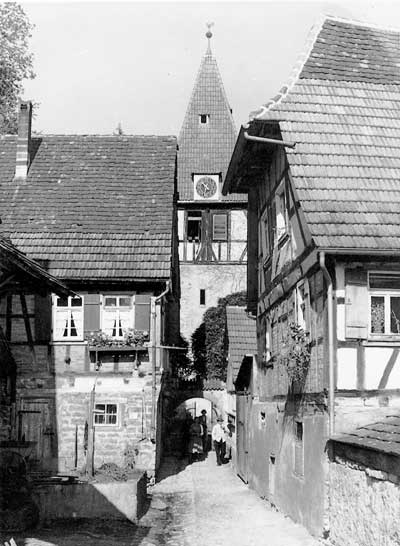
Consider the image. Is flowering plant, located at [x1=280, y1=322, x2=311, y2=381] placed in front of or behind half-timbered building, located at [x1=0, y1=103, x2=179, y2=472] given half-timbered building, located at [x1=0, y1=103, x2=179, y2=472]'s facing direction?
in front

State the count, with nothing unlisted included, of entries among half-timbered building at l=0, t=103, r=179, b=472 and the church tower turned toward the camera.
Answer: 2

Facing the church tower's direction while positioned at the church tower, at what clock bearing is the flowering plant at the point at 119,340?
The flowering plant is roughly at 12 o'clock from the church tower.

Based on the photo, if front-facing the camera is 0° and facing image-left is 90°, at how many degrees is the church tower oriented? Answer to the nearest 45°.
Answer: approximately 0°

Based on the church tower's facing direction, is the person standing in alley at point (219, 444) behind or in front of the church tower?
in front

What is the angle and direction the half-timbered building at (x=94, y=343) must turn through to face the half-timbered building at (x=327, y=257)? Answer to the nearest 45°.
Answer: approximately 45° to its left

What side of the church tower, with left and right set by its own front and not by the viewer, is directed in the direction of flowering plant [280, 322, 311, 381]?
front

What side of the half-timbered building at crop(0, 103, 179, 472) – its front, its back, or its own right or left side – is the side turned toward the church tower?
back

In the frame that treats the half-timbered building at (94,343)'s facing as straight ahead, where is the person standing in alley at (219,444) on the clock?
The person standing in alley is roughly at 7 o'clock from the half-timbered building.

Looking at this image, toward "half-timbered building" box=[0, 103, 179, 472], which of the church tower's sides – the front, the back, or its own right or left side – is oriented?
front

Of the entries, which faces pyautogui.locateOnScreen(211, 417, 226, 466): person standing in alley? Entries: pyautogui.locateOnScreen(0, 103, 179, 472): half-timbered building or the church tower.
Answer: the church tower
